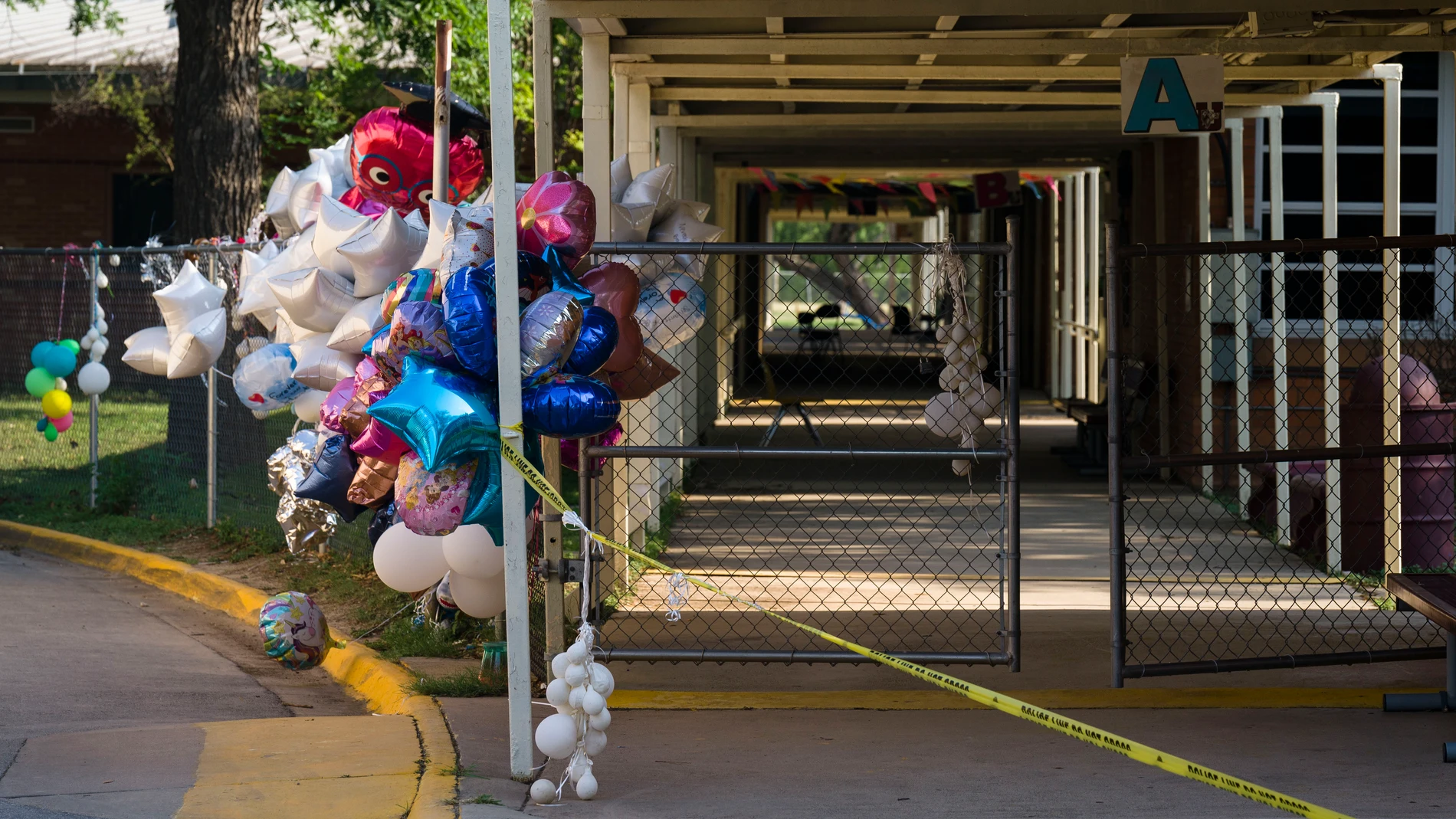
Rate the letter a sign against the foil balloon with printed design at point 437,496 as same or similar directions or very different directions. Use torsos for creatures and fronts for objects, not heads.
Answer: same or similar directions

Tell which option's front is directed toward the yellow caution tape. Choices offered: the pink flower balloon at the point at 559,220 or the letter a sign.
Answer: the letter a sign

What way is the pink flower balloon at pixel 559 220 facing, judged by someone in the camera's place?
facing the viewer and to the left of the viewer

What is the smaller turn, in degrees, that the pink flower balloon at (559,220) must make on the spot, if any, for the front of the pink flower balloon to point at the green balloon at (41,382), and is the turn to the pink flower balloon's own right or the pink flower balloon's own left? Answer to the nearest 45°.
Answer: approximately 90° to the pink flower balloon's own right

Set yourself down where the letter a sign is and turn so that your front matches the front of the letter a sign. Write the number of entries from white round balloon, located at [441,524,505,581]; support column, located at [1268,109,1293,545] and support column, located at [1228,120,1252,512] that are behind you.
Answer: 2

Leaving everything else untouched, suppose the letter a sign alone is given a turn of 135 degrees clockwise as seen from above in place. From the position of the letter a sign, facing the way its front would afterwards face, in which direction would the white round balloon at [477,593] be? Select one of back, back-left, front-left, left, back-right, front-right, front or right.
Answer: left

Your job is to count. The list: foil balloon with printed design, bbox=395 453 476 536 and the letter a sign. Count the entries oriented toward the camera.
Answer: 2

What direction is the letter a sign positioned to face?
toward the camera

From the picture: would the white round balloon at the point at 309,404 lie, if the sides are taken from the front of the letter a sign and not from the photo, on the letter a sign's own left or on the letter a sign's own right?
on the letter a sign's own right

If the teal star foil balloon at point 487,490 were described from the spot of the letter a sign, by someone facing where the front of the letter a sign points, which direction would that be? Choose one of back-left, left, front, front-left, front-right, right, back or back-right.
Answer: front-right

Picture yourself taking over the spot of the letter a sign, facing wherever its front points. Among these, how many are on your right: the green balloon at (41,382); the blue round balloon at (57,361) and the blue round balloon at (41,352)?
3

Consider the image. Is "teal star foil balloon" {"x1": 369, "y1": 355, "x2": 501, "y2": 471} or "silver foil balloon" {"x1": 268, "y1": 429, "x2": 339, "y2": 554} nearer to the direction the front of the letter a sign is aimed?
the teal star foil balloon

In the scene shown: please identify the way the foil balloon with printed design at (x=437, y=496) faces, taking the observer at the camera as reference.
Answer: facing the viewer

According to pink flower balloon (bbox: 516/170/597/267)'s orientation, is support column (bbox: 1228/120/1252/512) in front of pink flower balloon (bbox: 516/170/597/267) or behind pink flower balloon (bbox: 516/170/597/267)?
behind

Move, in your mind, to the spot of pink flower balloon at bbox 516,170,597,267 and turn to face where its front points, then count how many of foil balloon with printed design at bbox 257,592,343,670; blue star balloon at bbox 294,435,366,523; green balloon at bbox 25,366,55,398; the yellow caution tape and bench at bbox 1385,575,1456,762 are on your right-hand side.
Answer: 3

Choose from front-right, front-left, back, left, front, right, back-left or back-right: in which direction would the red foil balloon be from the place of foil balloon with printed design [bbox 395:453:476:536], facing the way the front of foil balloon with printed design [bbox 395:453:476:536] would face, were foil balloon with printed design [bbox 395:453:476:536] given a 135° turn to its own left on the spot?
front-left

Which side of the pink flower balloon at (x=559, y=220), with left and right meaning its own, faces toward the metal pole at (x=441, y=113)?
right
